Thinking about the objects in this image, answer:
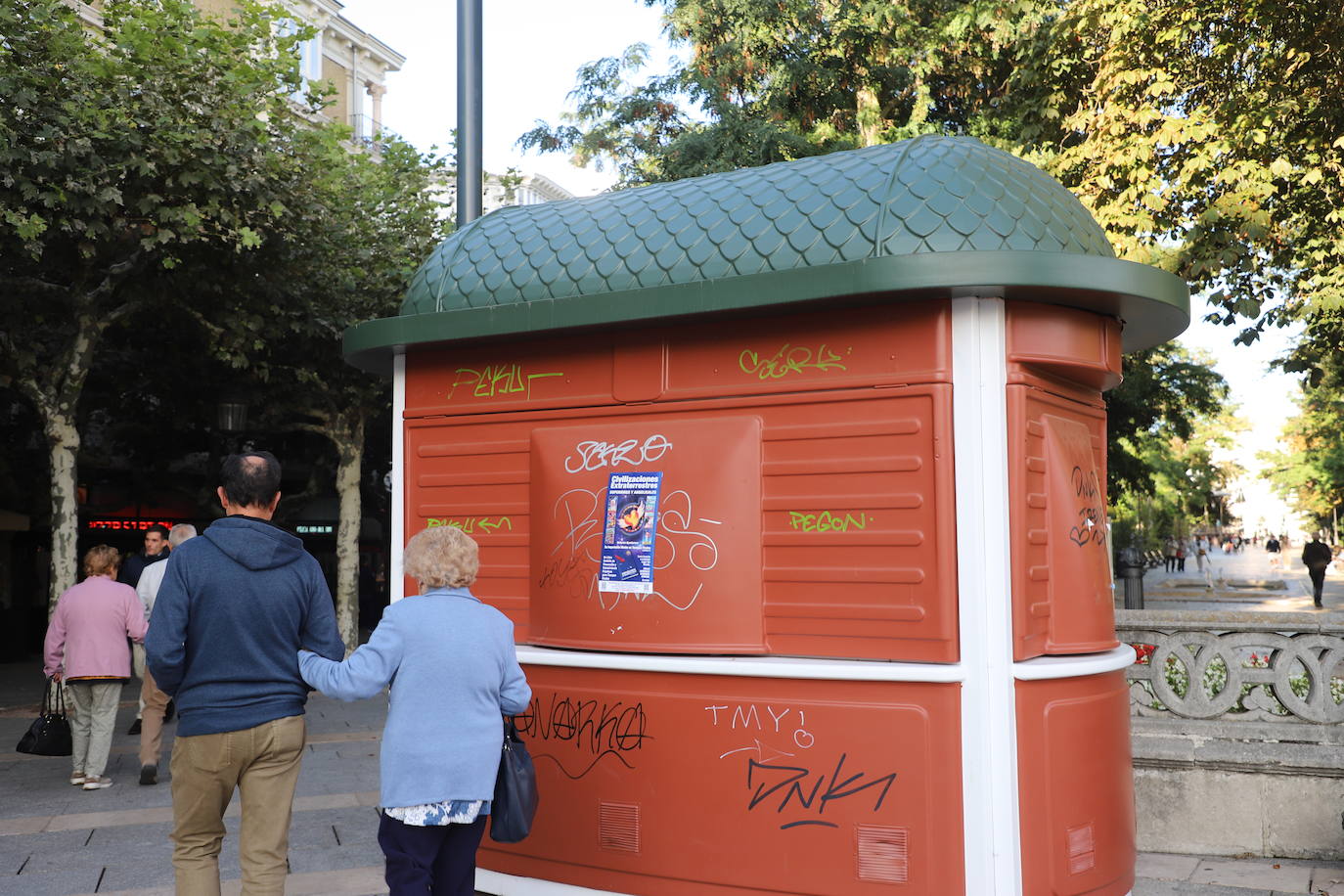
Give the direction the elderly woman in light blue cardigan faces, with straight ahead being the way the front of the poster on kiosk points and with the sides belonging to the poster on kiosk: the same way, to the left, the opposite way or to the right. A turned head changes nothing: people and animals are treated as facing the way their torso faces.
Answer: the opposite way

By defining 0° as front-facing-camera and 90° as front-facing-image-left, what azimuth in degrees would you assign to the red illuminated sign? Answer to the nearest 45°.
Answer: approximately 0°

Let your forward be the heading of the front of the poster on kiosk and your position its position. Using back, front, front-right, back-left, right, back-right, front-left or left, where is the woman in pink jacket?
back-right

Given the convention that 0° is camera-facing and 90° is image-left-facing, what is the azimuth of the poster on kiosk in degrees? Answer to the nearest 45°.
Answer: approximately 0°

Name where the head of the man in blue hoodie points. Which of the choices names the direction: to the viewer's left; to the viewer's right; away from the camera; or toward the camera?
away from the camera

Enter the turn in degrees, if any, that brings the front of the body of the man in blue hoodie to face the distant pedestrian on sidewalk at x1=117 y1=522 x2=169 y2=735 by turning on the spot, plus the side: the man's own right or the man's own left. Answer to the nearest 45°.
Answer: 0° — they already face them

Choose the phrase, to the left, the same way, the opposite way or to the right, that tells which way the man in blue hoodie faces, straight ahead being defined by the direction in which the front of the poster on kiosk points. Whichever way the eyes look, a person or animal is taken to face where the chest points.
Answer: the opposite way

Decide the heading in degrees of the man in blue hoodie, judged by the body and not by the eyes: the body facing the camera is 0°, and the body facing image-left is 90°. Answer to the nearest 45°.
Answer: approximately 180°

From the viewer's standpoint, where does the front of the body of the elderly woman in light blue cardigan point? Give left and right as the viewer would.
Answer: facing away from the viewer
